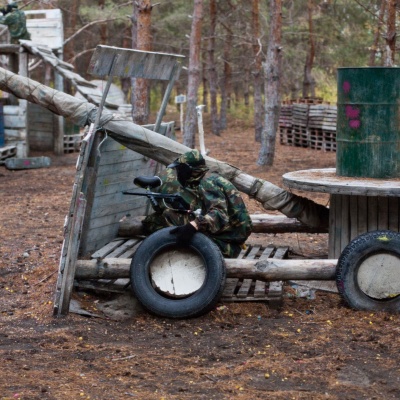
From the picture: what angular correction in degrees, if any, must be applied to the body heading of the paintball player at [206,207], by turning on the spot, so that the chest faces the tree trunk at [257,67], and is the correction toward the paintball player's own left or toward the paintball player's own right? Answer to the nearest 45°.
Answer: approximately 90° to the paintball player's own right

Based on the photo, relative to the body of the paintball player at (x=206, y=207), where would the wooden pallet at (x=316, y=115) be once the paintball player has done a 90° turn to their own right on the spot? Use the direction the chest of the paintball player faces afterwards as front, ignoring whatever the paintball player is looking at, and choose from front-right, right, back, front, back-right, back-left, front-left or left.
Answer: front

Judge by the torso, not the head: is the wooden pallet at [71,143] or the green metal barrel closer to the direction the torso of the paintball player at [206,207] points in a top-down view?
the wooden pallet

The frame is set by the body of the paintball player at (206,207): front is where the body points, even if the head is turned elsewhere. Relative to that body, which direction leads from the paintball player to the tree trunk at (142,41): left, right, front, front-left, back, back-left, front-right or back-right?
right

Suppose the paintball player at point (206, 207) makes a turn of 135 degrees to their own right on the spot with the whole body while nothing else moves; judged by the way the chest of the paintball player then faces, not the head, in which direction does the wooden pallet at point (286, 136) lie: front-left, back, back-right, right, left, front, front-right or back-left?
front-left

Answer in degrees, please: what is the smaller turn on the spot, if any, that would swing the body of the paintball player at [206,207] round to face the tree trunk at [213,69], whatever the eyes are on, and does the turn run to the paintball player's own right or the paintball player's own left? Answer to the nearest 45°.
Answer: approximately 90° to the paintball player's own right

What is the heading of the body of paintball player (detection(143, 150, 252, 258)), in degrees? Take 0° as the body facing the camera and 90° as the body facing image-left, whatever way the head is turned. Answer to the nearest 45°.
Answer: approximately 90°

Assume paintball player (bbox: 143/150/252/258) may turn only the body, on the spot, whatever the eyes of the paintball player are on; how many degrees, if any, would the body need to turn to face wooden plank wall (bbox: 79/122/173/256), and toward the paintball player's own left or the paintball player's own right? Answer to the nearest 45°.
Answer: approximately 45° to the paintball player's own right

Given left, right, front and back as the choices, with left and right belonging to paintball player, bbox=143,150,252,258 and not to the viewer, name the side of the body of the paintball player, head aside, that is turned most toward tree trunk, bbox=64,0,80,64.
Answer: right
